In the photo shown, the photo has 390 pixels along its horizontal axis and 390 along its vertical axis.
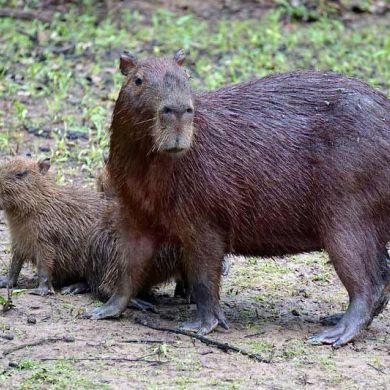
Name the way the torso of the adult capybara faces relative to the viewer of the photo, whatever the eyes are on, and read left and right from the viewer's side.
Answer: facing to the left of the viewer

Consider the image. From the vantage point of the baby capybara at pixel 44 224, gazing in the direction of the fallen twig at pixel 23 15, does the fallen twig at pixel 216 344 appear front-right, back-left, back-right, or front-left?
back-right

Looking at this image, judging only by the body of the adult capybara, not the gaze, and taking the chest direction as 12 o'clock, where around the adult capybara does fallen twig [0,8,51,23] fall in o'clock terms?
The fallen twig is roughly at 2 o'clock from the adult capybara.

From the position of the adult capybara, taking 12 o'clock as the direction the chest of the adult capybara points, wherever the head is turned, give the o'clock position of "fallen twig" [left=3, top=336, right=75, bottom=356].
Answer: The fallen twig is roughly at 11 o'clock from the adult capybara.

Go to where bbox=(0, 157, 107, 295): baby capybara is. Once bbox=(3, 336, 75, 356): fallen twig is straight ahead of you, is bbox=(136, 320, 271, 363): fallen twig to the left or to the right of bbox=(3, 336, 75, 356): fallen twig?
left
